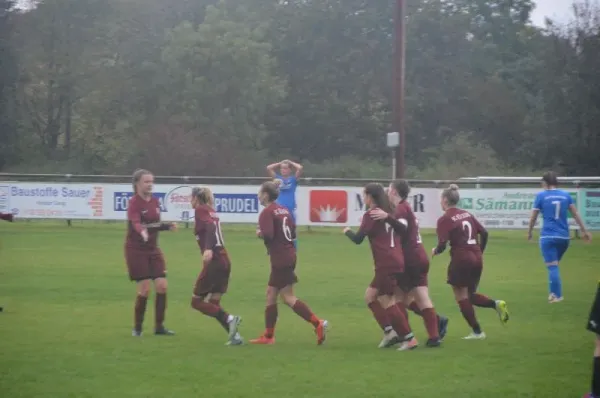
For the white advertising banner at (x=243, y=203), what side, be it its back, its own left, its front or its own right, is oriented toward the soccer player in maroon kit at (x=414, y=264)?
front

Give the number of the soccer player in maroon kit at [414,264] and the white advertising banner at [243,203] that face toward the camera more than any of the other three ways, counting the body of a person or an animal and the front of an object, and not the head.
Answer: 1

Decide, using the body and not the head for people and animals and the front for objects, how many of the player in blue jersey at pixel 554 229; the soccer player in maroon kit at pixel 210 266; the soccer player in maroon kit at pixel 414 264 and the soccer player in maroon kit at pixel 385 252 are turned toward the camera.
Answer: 0

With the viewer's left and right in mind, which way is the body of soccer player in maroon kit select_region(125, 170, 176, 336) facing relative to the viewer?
facing the viewer and to the right of the viewer

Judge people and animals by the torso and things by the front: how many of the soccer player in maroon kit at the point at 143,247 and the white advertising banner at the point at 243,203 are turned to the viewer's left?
0

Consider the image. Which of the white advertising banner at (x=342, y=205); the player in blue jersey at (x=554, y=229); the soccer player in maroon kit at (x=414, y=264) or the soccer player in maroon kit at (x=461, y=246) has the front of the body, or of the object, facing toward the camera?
the white advertising banner

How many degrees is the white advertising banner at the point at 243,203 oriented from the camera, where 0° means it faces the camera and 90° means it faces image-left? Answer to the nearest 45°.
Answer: approximately 0°

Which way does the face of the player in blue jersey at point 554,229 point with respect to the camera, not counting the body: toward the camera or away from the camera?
away from the camera

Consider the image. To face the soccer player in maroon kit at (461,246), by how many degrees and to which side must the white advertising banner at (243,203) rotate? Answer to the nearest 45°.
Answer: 0° — it already faces them

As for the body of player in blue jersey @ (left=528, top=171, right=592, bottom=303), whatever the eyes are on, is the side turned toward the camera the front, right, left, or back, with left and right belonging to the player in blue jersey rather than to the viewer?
back

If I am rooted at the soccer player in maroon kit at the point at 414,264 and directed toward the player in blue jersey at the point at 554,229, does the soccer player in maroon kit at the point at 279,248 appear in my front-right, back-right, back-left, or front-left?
back-left

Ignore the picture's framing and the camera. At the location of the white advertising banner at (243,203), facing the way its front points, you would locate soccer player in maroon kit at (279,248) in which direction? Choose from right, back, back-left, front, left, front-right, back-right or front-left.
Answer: front

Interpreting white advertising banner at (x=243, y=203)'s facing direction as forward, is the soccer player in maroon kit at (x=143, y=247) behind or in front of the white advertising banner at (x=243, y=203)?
in front

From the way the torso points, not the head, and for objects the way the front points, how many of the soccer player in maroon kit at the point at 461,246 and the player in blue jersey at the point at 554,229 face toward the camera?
0

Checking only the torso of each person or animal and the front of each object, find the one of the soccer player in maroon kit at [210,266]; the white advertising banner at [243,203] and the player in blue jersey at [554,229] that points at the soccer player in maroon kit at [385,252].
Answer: the white advertising banner
